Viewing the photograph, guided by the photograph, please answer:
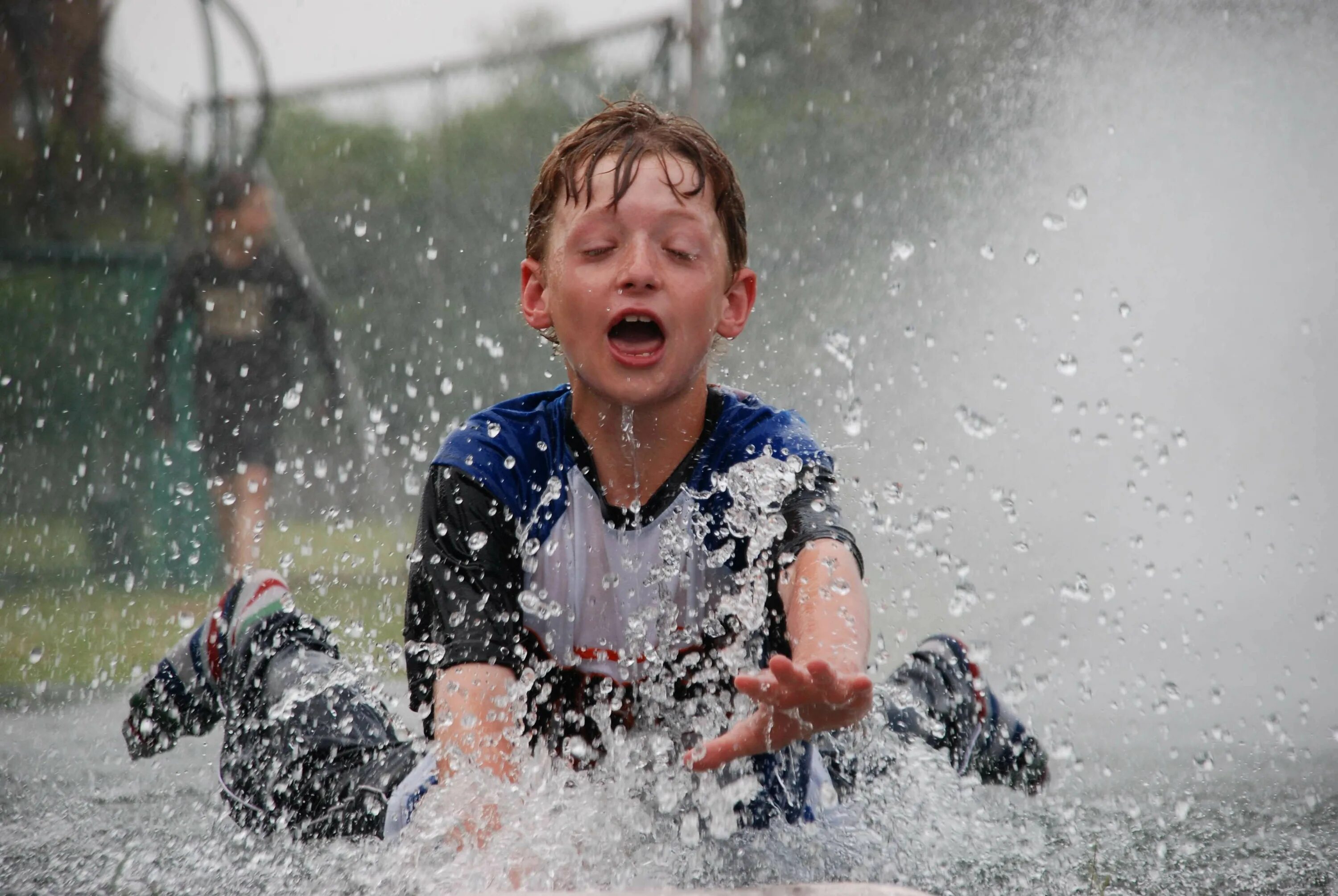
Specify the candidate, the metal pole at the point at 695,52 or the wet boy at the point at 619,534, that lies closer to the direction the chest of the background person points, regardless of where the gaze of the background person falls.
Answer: the wet boy

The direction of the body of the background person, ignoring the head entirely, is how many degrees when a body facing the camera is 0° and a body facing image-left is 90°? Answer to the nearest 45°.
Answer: approximately 0°

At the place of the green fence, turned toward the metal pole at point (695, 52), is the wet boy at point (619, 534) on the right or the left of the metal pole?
right

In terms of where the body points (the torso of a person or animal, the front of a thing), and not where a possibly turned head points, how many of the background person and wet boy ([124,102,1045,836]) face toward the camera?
2

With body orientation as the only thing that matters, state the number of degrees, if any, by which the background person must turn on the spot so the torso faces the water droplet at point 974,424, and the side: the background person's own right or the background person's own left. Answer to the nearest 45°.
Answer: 0° — they already face it

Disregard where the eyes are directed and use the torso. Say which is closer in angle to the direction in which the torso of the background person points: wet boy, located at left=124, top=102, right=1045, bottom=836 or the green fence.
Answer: the wet boy

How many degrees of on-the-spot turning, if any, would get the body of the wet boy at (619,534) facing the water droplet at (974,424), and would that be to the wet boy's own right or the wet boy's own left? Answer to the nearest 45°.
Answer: approximately 135° to the wet boy's own left

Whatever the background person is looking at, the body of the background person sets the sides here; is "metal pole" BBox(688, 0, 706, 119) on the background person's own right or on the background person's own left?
on the background person's own left

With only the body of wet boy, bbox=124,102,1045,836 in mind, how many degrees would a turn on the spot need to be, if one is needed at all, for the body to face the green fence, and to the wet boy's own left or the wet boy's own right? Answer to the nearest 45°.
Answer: approximately 135° to the wet boy's own right

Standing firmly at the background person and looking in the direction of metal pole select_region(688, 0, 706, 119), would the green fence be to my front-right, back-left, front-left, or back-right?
back-left
